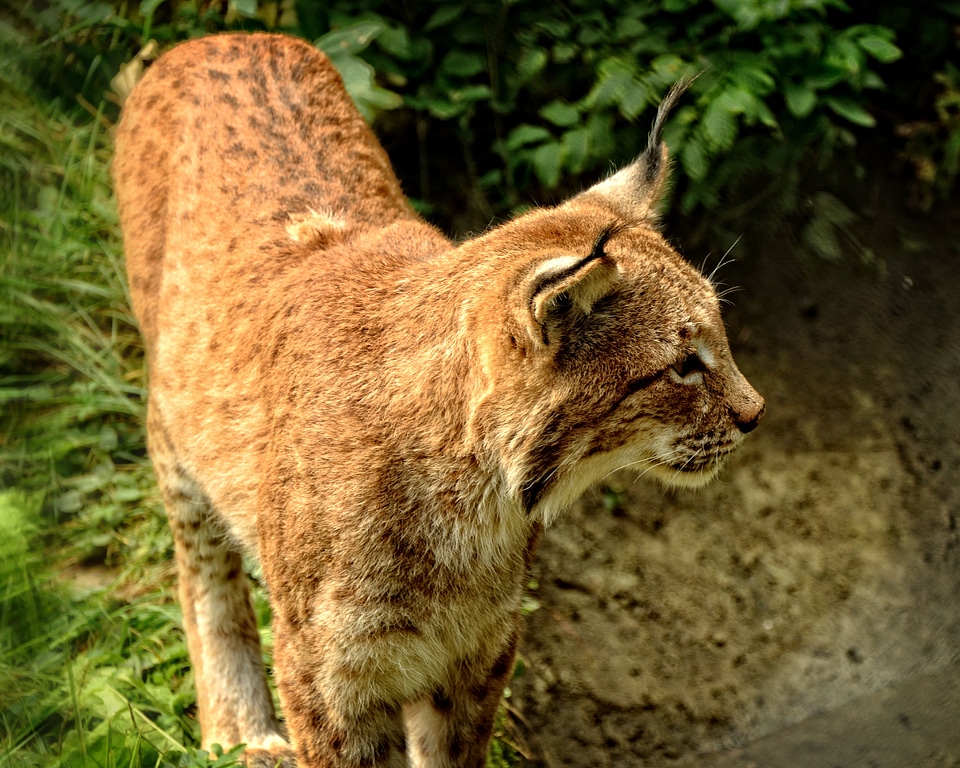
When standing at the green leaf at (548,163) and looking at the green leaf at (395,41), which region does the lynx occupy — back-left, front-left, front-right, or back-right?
back-left

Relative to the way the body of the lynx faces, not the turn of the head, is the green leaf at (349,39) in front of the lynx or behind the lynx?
behind

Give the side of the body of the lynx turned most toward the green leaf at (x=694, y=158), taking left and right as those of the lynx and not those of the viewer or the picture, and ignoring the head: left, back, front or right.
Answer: left

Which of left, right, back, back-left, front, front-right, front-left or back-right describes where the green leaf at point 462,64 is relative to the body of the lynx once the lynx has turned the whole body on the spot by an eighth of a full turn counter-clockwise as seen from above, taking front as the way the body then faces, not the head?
left

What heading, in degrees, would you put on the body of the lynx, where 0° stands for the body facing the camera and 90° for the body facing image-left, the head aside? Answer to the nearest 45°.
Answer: approximately 315°

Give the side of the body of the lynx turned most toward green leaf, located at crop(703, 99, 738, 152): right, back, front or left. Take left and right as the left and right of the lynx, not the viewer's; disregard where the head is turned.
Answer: left

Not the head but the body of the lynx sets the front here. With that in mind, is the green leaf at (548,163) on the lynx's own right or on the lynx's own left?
on the lynx's own left

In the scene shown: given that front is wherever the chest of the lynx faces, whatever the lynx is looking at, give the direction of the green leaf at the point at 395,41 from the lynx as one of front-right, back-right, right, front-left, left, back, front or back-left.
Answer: back-left
